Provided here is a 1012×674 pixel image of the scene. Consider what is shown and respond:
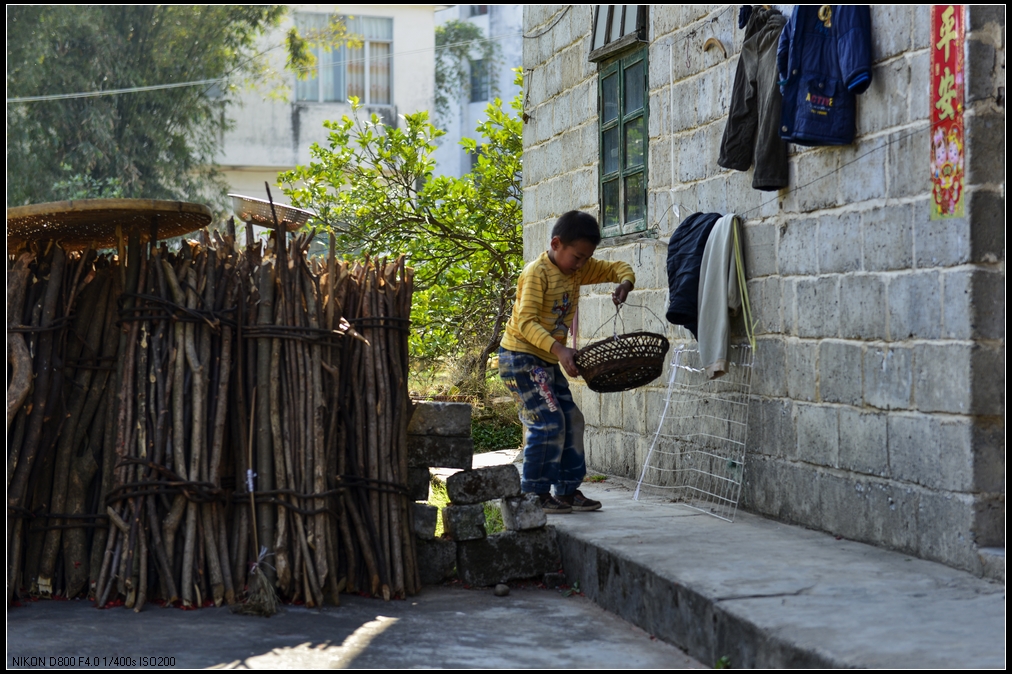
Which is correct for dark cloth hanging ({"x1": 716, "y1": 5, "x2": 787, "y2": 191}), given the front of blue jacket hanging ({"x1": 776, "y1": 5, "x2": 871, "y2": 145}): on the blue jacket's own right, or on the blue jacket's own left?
on the blue jacket's own right

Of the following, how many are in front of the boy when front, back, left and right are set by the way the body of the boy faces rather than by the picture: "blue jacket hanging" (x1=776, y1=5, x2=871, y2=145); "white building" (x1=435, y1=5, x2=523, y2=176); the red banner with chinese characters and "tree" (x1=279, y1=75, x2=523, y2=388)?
2

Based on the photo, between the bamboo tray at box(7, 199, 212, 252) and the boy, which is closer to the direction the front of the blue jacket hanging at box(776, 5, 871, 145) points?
the bamboo tray

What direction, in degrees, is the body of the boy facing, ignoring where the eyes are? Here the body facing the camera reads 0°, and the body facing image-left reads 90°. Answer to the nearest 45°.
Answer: approximately 315°

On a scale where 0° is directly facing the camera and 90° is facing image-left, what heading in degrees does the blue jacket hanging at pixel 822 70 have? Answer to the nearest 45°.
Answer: approximately 45°

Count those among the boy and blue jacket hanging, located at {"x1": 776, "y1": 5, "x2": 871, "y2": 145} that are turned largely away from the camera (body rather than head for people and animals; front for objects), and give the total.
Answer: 0

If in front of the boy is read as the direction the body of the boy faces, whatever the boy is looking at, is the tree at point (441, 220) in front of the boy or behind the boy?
behind

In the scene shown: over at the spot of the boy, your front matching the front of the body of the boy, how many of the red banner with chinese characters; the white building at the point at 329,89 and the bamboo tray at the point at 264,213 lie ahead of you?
1

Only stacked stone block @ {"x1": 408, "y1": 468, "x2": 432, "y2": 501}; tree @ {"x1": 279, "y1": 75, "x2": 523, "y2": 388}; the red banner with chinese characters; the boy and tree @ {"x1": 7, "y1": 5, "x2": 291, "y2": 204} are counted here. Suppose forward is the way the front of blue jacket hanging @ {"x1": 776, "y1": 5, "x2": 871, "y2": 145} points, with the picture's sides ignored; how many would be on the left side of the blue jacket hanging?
1
